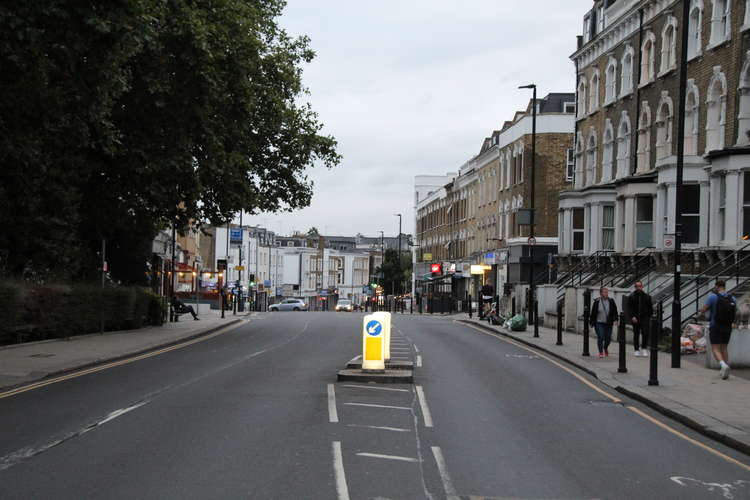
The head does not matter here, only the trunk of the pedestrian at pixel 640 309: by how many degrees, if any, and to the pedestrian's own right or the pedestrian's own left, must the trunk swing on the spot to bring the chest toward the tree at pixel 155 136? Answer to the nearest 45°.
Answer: approximately 90° to the pedestrian's own right

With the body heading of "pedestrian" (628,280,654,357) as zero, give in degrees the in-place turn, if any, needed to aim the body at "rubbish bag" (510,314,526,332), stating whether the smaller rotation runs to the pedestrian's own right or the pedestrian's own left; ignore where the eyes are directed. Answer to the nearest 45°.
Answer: approximately 180°

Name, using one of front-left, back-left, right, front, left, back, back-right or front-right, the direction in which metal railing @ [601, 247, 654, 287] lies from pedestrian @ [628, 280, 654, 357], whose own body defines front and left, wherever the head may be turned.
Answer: back

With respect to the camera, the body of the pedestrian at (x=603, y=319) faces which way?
toward the camera

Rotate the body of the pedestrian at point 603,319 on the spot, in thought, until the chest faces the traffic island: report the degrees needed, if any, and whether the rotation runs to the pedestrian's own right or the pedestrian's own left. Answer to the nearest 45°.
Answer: approximately 45° to the pedestrian's own right

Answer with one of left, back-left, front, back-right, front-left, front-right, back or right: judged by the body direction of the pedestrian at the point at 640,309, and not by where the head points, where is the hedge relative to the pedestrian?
right

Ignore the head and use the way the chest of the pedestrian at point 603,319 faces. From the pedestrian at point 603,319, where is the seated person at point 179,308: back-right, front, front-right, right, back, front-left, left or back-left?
back-right

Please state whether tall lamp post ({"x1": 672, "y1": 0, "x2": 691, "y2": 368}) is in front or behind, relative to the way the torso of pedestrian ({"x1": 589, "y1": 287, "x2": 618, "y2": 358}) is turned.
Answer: in front

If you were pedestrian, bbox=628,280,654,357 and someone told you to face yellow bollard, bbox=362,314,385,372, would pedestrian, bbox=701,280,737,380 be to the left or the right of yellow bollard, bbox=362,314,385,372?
left

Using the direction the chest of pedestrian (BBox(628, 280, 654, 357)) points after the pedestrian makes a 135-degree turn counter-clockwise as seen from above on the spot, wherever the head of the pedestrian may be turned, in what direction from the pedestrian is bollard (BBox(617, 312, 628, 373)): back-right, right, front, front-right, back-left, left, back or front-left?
back-right

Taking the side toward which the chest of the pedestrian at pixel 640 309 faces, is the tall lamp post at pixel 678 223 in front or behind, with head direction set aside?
in front

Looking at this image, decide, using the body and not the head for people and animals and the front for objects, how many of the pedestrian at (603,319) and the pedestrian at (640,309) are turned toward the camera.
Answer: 2

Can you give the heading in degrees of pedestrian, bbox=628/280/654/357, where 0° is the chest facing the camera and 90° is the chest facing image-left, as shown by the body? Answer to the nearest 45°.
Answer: approximately 0°

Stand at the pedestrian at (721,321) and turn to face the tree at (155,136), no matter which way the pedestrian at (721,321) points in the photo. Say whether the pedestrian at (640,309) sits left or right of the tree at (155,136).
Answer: right

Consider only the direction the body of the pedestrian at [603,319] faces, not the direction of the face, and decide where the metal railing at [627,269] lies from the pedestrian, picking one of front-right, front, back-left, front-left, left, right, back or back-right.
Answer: back

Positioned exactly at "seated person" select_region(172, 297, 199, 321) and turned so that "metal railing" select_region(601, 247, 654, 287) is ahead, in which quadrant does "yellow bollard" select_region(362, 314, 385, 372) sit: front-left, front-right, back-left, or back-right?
front-right
